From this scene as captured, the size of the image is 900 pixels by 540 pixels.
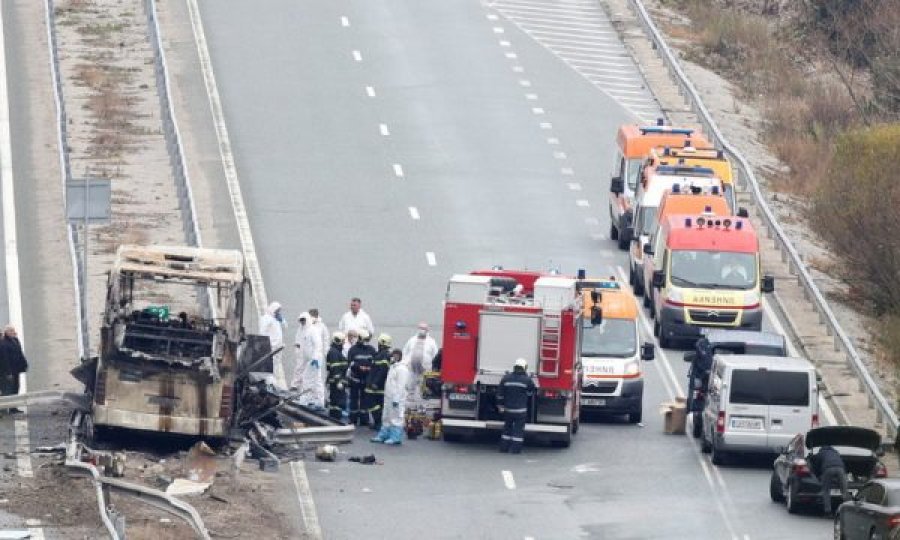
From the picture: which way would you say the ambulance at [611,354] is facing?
toward the camera

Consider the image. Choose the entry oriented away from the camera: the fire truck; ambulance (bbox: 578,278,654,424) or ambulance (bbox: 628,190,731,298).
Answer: the fire truck

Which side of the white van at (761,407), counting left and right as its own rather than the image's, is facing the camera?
back

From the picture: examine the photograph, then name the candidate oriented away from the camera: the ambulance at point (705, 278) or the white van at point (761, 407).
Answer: the white van

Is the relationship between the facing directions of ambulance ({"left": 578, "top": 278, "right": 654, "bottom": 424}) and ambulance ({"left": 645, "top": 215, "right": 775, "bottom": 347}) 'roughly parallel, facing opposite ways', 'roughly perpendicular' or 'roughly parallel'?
roughly parallel

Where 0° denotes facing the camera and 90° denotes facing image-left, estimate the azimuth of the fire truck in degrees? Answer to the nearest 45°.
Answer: approximately 180°

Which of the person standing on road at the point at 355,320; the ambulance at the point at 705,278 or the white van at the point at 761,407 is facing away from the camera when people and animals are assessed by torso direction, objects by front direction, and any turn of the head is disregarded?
the white van

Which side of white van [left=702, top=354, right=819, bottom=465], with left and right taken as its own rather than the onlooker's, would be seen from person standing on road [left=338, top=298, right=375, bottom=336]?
left

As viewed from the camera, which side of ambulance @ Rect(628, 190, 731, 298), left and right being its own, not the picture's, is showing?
front

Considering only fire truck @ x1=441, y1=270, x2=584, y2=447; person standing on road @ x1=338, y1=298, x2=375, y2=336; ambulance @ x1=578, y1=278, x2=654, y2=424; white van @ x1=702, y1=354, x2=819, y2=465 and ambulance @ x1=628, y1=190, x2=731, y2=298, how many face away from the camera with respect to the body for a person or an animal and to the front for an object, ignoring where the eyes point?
2

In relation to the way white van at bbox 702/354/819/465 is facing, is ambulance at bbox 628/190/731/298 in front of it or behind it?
in front

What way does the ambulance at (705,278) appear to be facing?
toward the camera
